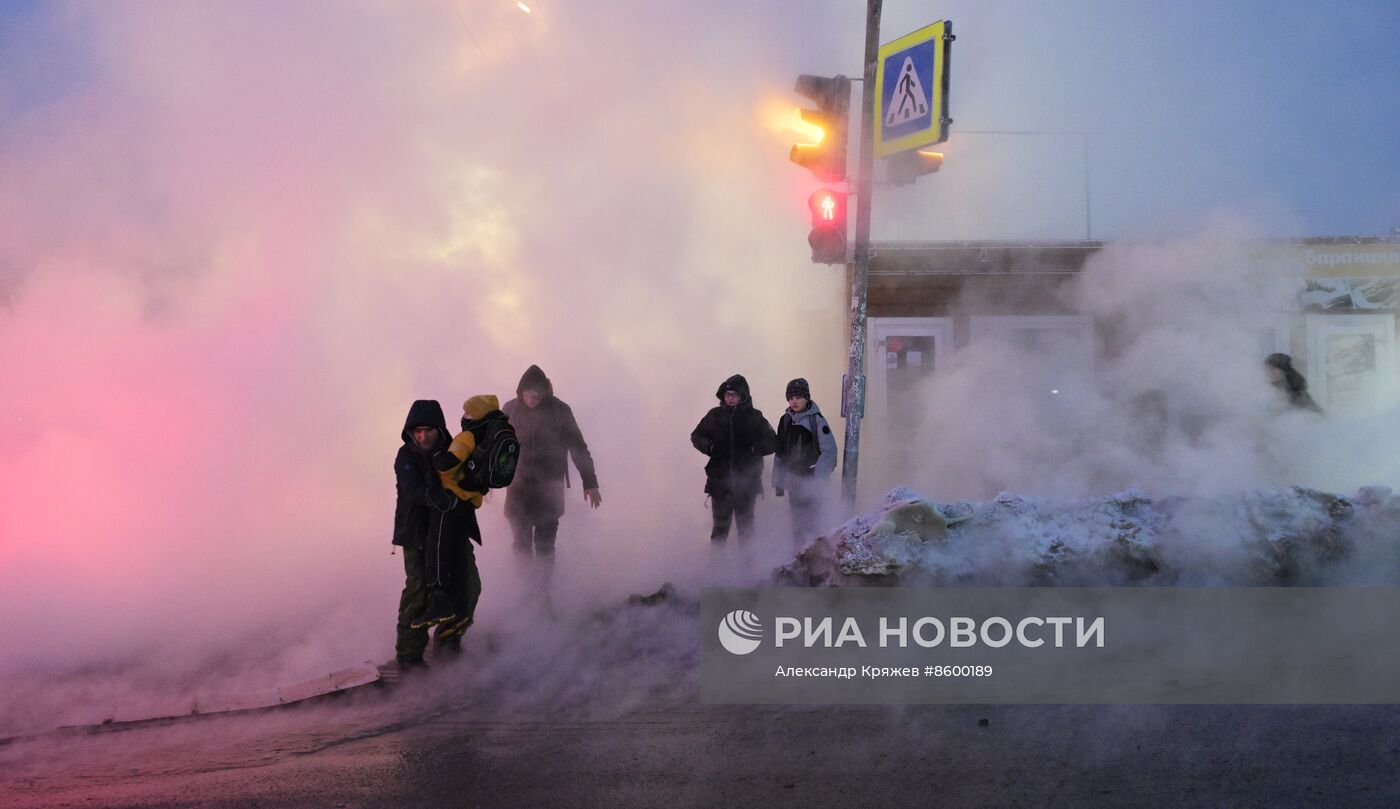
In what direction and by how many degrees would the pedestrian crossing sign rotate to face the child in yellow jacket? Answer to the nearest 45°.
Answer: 0° — it already faces them

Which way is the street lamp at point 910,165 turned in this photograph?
to the viewer's right

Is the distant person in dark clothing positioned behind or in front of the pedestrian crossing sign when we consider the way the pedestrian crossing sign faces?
behind

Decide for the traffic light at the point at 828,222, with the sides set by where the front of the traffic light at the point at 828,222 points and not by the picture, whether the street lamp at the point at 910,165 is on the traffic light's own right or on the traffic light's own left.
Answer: on the traffic light's own left
